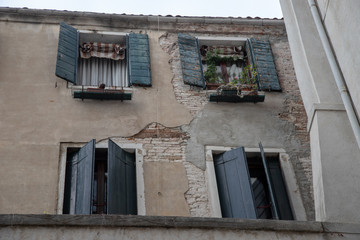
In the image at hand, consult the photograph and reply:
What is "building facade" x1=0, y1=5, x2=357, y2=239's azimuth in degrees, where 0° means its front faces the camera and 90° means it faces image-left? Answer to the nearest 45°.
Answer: approximately 0°
